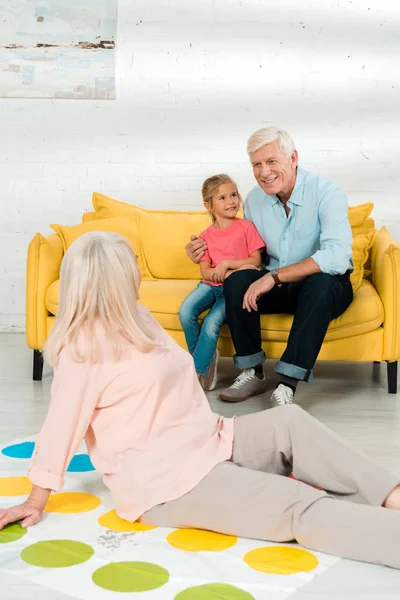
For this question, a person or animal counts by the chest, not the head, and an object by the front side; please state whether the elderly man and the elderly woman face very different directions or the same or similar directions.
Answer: very different directions

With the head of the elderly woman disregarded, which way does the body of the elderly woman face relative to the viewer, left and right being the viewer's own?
facing away from the viewer and to the right of the viewer

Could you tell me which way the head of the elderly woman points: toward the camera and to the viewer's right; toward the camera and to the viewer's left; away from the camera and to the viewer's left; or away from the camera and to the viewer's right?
away from the camera and to the viewer's right

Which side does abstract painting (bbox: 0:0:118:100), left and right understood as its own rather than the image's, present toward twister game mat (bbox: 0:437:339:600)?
front

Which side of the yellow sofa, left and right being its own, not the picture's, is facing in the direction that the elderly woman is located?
front

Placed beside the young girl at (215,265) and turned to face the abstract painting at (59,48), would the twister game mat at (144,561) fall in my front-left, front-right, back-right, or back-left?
back-left

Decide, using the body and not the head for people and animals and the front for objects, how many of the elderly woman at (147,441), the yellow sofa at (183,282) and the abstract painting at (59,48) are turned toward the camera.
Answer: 2

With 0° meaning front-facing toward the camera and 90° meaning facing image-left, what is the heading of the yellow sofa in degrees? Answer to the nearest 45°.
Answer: approximately 0°

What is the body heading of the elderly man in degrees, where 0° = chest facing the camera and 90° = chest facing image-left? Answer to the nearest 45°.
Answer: approximately 45°

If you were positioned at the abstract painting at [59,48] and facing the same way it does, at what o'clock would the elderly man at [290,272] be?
The elderly man is roughly at 11 o'clock from the abstract painting.
